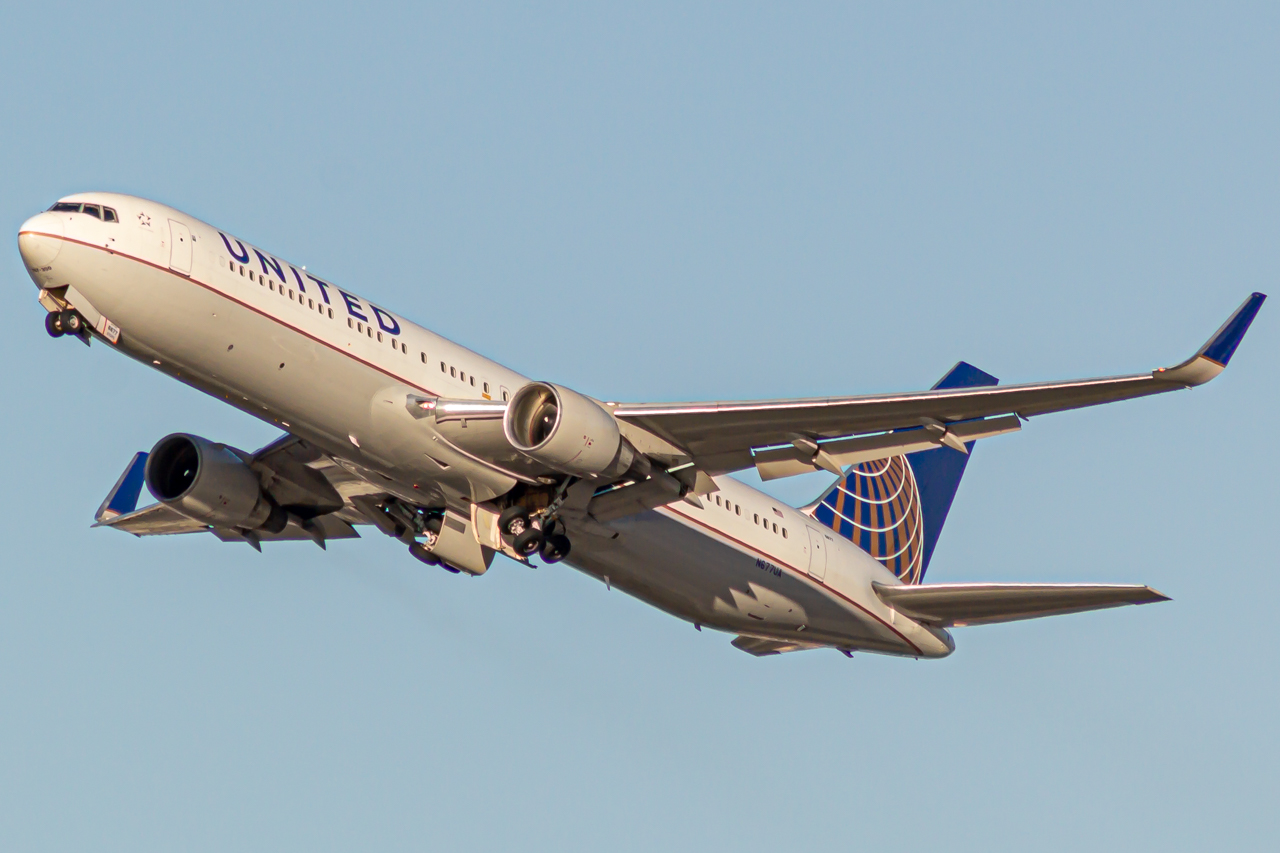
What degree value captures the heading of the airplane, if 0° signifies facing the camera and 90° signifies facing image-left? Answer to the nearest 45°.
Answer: approximately 45°
